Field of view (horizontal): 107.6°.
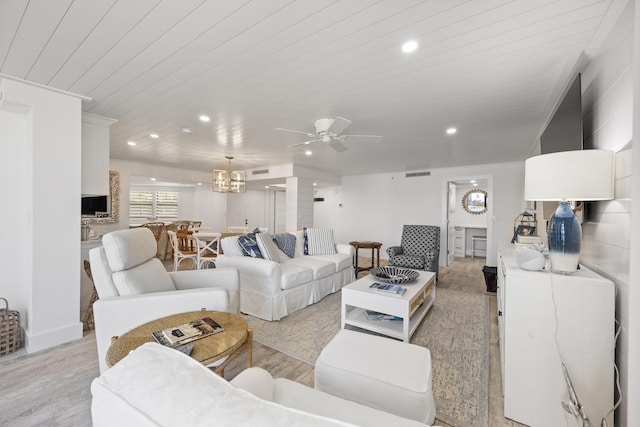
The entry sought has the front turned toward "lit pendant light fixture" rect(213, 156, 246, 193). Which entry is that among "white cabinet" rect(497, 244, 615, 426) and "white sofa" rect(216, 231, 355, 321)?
the white cabinet

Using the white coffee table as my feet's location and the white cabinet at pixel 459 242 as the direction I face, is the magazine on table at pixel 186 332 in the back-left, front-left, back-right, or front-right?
back-left

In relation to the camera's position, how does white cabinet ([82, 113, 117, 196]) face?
facing to the right of the viewer

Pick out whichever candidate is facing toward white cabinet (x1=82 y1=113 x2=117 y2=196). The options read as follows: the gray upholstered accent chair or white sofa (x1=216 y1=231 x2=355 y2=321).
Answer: the gray upholstered accent chair

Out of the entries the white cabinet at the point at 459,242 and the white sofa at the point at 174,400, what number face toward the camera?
1

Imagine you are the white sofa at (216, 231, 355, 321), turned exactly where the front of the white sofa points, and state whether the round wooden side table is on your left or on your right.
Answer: on your right

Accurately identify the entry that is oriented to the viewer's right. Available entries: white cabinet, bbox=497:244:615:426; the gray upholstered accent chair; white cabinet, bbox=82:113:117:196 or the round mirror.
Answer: white cabinet, bbox=82:113:117:196

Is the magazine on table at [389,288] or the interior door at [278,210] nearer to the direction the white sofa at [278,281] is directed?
the magazine on table

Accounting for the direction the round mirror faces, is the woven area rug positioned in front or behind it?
in front

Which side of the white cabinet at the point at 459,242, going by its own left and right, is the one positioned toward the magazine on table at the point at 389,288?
front
